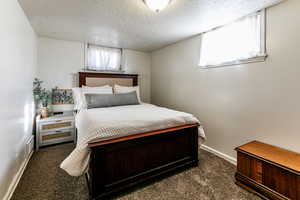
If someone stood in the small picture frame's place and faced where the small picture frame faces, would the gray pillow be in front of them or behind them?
in front

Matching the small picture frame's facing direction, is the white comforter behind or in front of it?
in front

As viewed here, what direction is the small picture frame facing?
toward the camera

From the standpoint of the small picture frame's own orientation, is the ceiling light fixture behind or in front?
in front

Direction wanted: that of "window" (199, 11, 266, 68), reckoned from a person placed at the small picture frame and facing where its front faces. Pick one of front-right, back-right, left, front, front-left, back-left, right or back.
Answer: front-left
